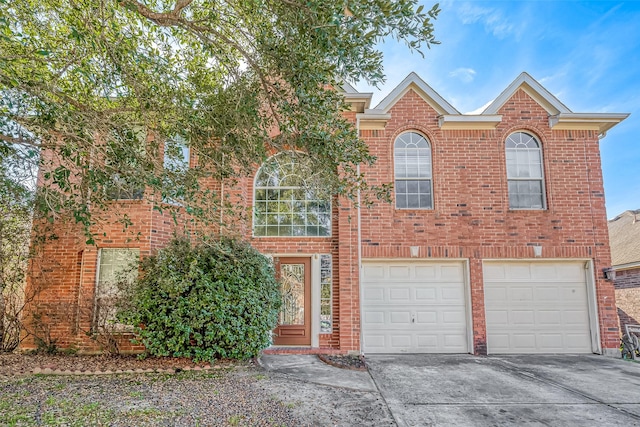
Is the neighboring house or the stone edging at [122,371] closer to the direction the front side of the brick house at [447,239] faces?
the stone edging

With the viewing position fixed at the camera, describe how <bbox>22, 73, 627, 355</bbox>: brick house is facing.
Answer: facing the viewer

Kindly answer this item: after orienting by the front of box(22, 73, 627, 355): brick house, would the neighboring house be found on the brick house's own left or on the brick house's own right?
on the brick house's own left

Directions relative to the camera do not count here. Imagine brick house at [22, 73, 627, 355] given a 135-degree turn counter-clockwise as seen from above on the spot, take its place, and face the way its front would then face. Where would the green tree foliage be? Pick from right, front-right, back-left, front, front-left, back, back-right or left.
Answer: back
